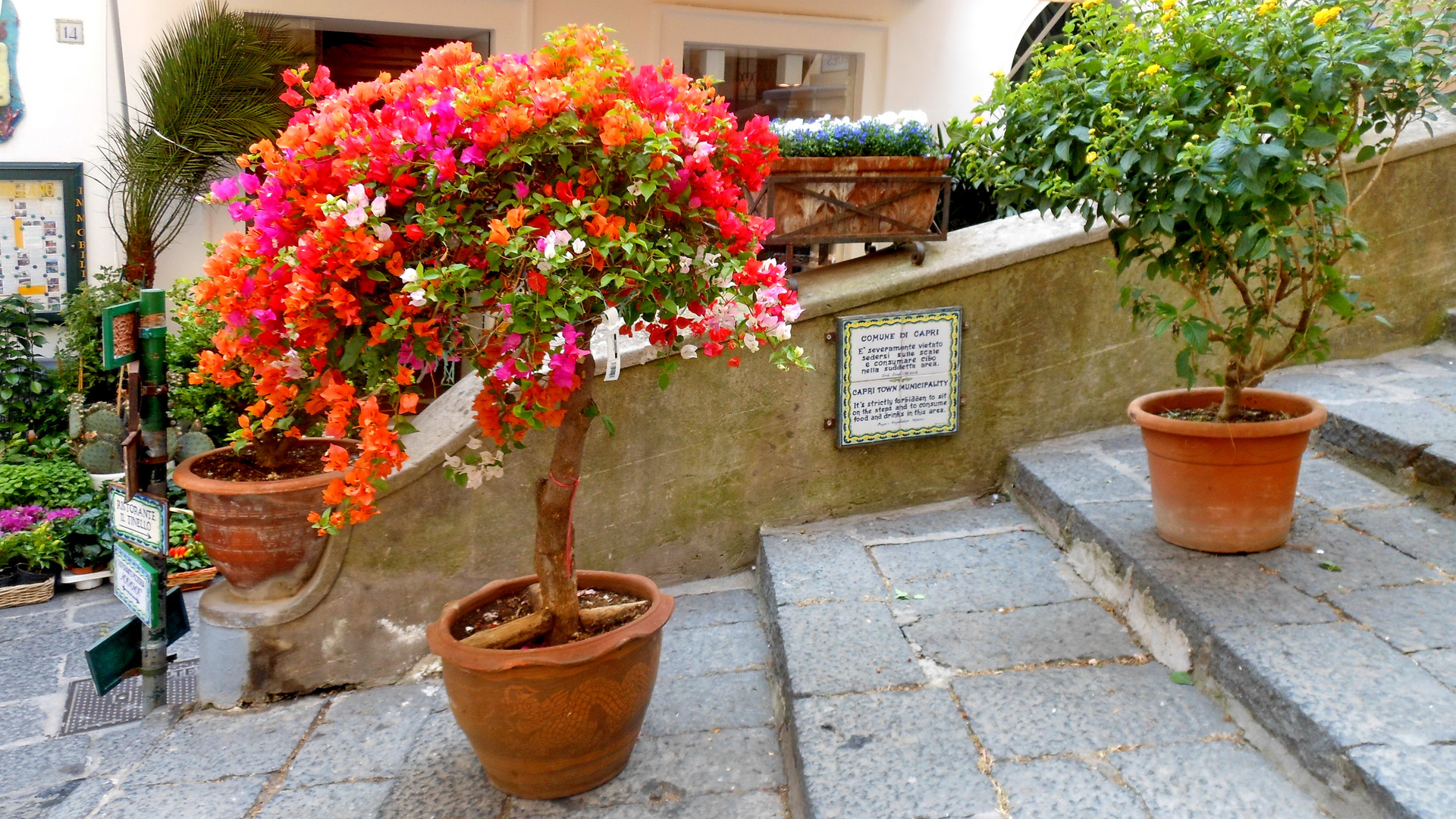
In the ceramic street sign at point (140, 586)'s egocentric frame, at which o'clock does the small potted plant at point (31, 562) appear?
The small potted plant is roughly at 4 o'clock from the ceramic street sign.

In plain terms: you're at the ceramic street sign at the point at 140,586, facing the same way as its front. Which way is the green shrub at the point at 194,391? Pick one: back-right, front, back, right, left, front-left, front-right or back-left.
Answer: back-right

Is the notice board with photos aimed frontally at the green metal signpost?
yes

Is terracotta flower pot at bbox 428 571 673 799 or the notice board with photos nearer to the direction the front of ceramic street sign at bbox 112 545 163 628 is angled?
the terracotta flower pot

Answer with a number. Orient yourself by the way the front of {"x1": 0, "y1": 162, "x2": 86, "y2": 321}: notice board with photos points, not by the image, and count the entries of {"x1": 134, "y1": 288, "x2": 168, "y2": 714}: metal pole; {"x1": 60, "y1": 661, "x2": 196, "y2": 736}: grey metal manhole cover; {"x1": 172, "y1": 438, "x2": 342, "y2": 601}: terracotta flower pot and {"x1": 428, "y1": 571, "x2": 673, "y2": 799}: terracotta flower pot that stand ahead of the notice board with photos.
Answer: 4

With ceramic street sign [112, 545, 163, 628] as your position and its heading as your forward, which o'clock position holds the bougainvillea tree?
The bougainvillea tree is roughly at 10 o'clock from the ceramic street sign.

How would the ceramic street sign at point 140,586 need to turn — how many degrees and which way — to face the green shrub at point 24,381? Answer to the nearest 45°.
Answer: approximately 135° to its right

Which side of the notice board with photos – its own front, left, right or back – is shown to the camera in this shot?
front

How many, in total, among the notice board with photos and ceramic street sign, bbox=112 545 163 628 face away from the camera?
0

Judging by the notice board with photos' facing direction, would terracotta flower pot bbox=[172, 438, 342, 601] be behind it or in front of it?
in front

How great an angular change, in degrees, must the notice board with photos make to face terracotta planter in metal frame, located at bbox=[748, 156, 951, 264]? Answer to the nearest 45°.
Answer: approximately 45° to its left

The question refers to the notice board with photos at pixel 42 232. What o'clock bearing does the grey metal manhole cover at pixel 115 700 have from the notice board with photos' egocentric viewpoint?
The grey metal manhole cover is roughly at 12 o'clock from the notice board with photos.

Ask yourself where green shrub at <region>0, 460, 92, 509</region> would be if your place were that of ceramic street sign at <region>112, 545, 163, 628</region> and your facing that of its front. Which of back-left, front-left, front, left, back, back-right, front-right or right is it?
back-right

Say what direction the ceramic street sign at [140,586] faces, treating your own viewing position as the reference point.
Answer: facing the viewer and to the left of the viewer

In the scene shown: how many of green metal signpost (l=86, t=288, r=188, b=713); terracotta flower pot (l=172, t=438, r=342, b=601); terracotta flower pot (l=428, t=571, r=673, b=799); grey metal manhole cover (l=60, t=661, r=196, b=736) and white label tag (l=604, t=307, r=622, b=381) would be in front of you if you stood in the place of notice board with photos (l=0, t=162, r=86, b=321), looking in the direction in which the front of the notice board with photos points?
5
